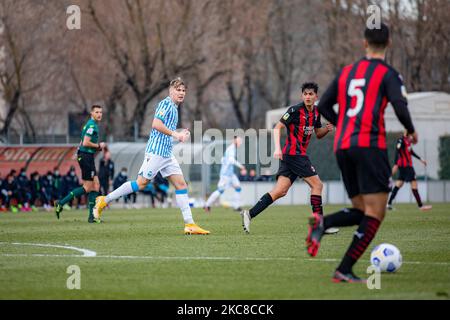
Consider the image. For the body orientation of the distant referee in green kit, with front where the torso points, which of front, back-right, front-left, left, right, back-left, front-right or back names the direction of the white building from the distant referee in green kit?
front-left

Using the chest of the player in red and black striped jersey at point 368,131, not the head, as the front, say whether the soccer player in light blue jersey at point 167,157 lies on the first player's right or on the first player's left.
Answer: on the first player's left

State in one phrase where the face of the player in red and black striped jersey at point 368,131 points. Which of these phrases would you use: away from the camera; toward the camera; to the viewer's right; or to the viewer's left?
away from the camera

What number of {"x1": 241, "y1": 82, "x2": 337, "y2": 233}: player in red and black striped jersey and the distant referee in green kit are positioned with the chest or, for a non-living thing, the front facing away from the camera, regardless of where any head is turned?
0

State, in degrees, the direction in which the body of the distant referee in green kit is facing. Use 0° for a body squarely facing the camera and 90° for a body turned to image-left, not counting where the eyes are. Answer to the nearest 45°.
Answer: approximately 270°

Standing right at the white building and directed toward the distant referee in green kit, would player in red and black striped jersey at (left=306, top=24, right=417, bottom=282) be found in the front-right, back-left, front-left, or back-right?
front-left

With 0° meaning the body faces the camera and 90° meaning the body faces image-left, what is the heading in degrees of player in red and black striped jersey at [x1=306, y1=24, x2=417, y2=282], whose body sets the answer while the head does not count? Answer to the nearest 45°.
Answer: approximately 225°

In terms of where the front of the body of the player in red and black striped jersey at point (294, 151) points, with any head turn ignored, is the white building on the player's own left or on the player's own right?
on the player's own left

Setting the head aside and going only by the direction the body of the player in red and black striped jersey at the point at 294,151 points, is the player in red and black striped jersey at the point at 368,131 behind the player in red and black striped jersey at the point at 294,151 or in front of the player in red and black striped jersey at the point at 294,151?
in front

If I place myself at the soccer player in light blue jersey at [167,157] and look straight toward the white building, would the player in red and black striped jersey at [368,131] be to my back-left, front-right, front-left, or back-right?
back-right
